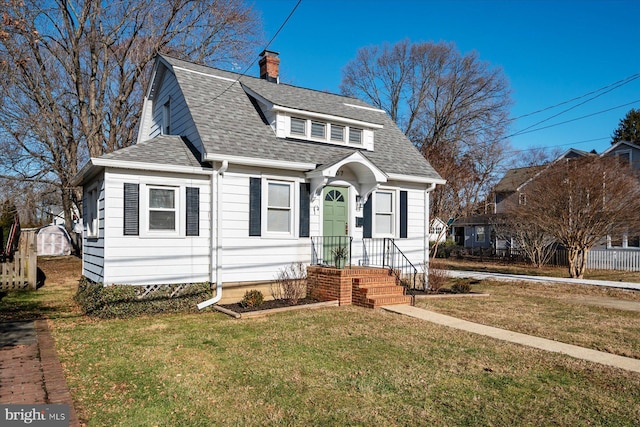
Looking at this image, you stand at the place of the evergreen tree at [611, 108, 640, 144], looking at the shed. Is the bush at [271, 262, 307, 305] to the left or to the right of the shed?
left

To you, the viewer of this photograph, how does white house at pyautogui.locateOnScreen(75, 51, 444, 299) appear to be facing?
facing the viewer and to the right of the viewer

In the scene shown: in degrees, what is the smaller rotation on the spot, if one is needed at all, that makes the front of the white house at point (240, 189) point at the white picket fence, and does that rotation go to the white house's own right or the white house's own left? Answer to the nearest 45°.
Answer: approximately 90° to the white house's own left

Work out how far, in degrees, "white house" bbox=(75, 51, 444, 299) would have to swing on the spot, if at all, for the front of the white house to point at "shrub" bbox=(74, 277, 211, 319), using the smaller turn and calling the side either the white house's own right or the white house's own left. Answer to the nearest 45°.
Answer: approximately 90° to the white house's own right

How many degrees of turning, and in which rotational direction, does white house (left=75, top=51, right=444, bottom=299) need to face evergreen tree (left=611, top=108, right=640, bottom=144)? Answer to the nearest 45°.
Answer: approximately 90° to its left

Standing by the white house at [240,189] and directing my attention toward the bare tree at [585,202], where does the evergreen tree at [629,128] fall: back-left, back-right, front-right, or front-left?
front-left
